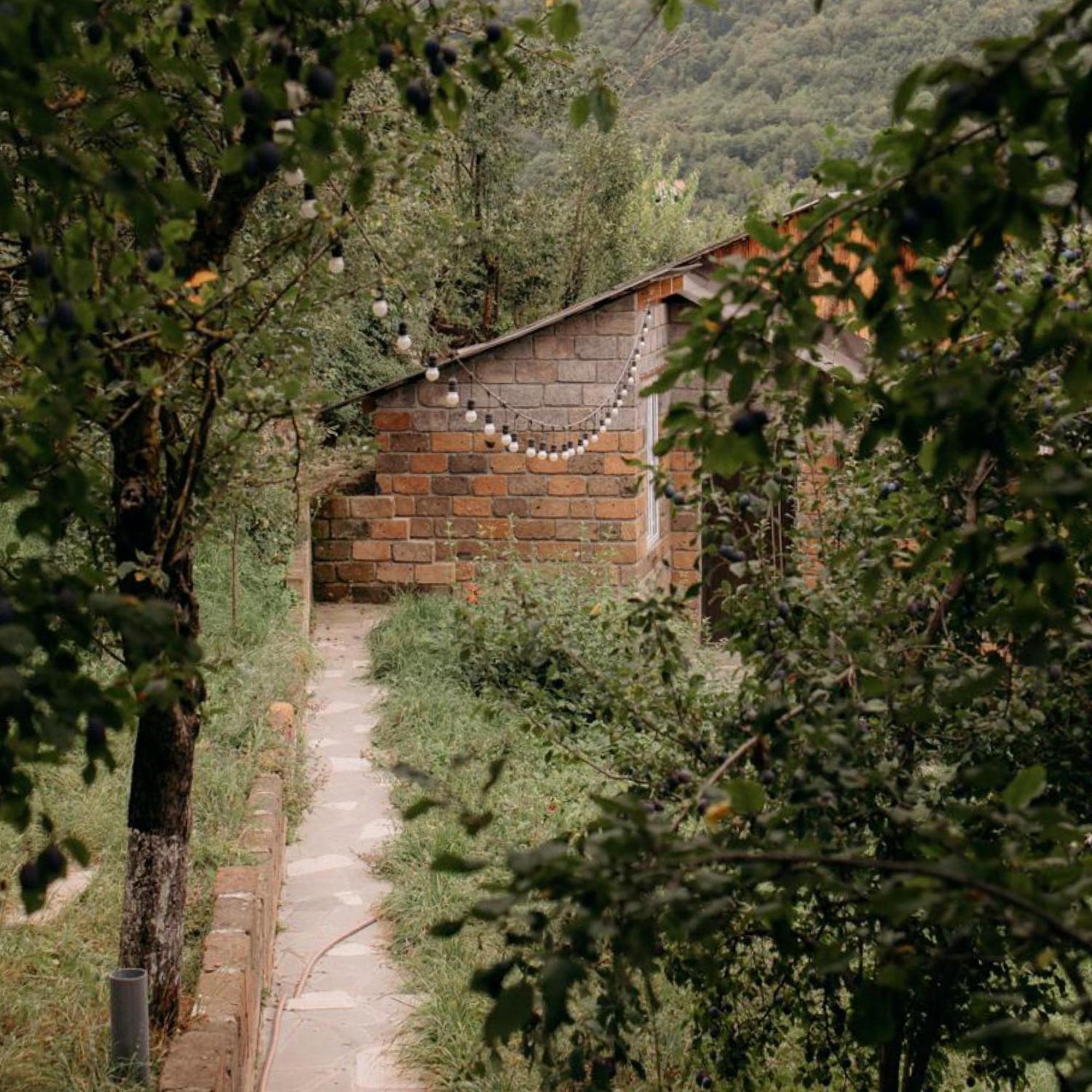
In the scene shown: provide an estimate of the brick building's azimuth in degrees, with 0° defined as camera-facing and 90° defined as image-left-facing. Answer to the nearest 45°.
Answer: approximately 270°
